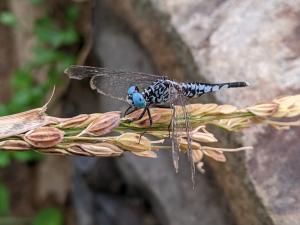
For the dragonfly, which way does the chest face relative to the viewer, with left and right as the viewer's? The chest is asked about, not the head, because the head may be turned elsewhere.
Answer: facing the viewer and to the left of the viewer
